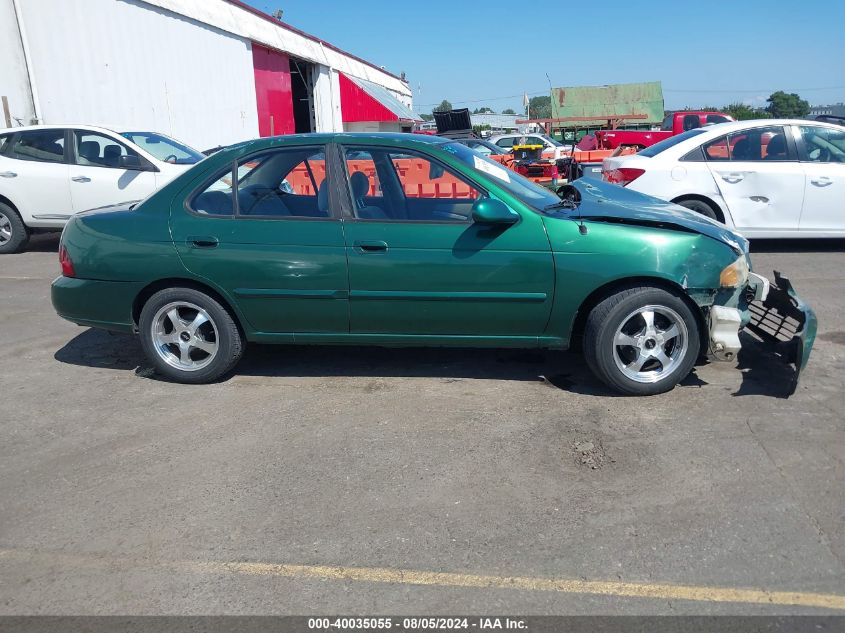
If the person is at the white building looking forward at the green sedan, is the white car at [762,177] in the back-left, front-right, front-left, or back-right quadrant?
front-left

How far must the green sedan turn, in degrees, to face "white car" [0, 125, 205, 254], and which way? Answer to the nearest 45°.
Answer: approximately 135° to its left

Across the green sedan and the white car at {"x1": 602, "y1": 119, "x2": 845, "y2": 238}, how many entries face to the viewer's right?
2

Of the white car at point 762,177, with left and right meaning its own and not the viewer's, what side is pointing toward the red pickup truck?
left

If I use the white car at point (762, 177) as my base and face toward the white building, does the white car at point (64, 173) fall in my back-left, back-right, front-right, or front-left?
front-left

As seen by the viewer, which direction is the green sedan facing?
to the viewer's right

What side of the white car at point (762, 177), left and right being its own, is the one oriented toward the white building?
back

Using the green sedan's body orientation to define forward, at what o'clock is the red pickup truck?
The red pickup truck is roughly at 10 o'clock from the green sedan.

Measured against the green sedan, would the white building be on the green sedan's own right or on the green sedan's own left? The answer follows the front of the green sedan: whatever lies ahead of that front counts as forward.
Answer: on the green sedan's own left

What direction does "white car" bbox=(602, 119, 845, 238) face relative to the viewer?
to the viewer's right

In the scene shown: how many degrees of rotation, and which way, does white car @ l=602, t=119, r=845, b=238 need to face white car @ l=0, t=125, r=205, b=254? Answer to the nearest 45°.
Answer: approximately 180°

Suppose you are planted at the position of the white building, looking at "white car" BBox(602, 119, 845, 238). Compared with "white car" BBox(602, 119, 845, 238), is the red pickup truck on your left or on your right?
left

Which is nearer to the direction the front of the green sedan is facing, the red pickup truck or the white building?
the red pickup truck
